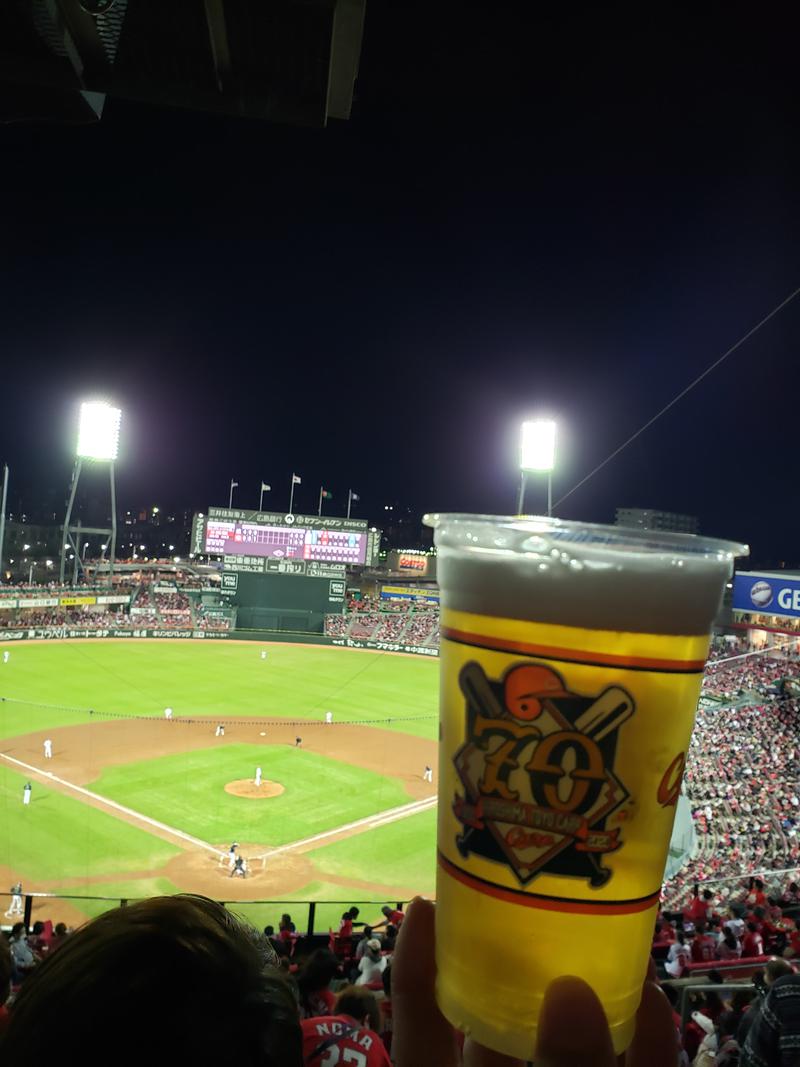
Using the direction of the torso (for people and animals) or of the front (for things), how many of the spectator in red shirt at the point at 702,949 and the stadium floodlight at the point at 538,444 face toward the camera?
1

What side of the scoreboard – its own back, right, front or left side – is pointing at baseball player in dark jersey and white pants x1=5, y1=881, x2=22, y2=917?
front

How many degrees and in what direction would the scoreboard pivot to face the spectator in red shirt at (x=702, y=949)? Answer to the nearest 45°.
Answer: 0° — it already faces them

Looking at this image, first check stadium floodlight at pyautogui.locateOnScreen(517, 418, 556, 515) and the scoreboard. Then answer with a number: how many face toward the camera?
2

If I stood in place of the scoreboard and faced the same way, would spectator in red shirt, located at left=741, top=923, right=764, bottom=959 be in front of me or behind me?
in front

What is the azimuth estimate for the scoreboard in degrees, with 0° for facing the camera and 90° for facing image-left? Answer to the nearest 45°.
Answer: approximately 0°

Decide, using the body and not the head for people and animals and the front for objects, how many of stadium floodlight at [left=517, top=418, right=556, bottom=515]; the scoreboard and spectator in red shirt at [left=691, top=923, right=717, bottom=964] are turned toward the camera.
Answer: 2

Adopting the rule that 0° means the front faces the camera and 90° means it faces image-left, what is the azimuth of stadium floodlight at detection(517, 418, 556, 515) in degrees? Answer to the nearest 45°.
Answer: approximately 0°

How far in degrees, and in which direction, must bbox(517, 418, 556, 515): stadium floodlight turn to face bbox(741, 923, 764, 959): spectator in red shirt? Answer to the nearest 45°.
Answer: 0° — it already faces them

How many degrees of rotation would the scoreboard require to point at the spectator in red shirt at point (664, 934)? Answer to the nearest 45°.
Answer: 0° — it already faces them

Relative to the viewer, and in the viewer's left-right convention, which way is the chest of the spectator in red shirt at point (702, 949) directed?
facing away from the viewer and to the left of the viewer
